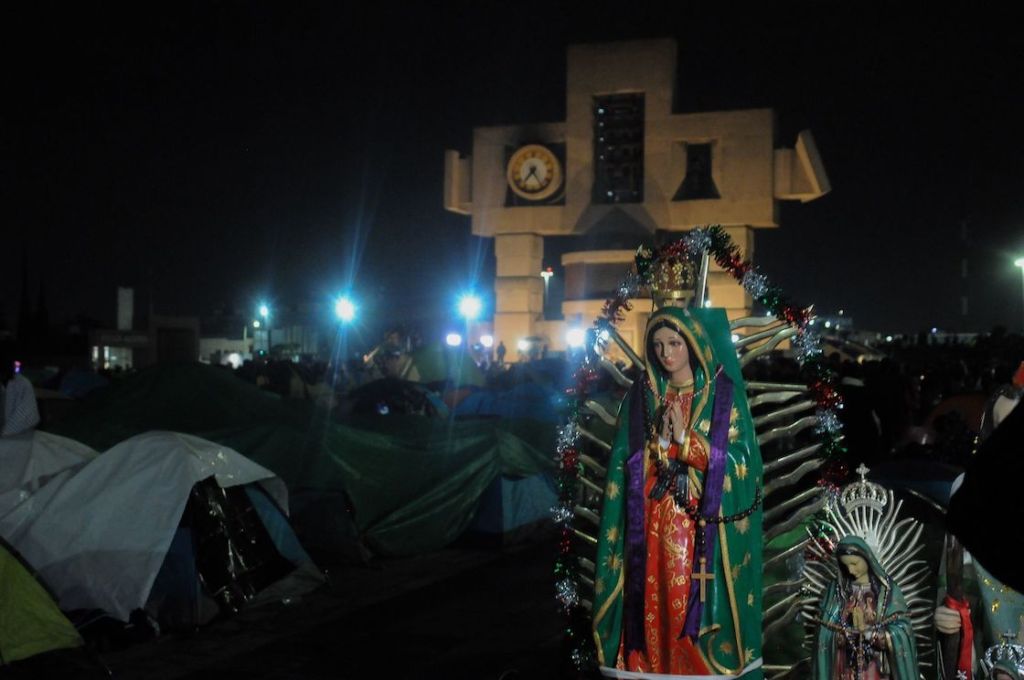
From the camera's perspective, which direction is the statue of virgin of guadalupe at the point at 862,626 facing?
toward the camera

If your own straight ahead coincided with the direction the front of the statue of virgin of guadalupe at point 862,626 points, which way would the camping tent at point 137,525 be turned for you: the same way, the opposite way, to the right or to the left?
to the left

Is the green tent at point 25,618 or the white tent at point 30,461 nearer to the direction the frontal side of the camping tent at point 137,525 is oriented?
the green tent

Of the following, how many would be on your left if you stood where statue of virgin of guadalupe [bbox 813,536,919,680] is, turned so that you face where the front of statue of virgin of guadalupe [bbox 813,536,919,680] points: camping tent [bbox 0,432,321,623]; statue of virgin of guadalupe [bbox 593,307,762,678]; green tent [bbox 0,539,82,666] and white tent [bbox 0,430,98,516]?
0

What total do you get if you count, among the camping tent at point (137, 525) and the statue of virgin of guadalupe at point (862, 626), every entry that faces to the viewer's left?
0

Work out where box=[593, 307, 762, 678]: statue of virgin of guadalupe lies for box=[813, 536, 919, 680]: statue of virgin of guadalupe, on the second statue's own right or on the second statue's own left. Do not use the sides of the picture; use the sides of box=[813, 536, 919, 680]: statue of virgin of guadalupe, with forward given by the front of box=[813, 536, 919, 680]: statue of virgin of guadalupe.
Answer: on the second statue's own right

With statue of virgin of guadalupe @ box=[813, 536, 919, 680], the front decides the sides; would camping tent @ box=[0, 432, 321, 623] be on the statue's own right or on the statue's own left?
on the statue's own right

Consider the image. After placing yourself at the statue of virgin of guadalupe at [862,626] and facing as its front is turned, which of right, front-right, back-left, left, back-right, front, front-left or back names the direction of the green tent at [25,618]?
right

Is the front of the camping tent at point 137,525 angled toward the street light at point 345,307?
no

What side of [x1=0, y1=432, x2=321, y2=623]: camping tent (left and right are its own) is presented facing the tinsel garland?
front

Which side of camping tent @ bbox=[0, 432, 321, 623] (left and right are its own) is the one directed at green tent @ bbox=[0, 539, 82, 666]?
right
